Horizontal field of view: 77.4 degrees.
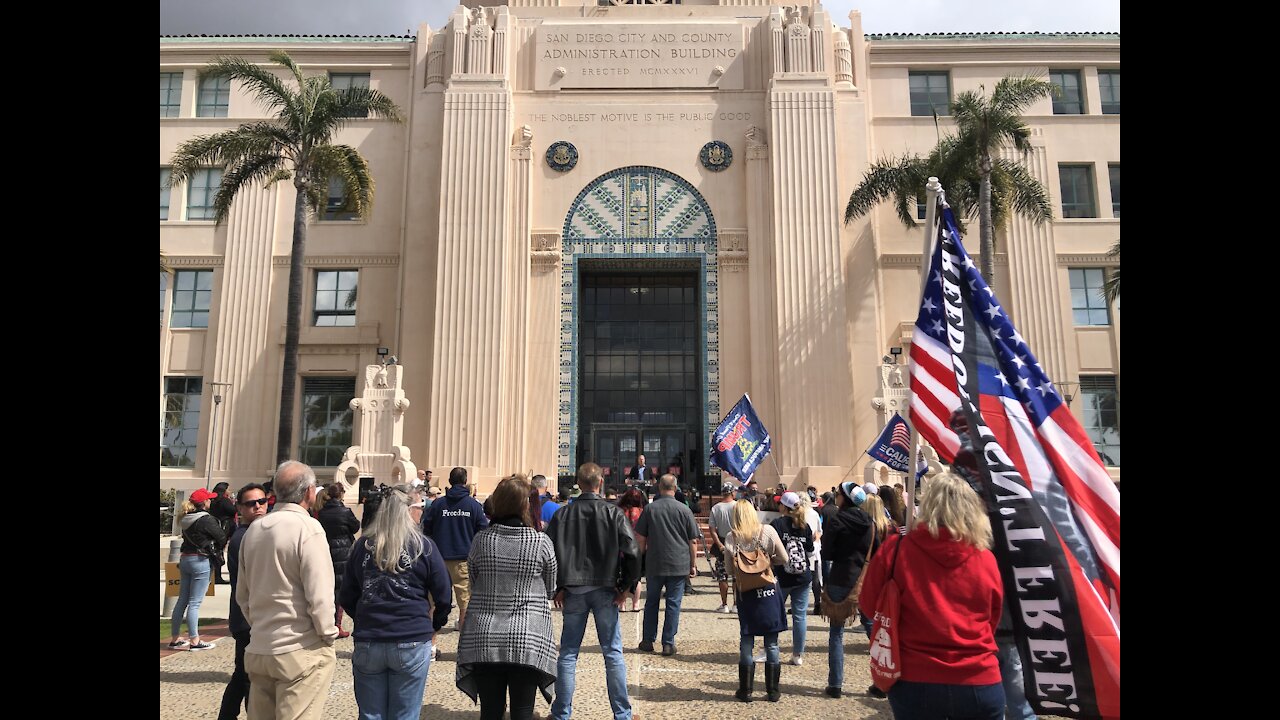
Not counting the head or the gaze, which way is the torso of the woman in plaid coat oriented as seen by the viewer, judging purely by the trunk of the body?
away from the camera

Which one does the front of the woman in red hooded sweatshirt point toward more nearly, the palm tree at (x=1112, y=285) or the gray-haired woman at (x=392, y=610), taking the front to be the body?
the palm tree

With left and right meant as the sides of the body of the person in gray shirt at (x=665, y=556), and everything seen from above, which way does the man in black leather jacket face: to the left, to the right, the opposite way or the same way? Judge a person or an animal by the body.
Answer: the same way

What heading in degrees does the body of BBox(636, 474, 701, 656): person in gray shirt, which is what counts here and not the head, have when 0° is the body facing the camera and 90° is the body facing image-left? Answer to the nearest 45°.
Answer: approximately 180°

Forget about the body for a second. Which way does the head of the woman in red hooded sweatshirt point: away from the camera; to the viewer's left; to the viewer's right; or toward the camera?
away from the camera

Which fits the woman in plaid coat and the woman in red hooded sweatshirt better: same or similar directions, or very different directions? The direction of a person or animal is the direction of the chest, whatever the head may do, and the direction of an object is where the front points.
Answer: same or similar directions

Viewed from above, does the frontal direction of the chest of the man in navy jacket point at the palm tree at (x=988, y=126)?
no

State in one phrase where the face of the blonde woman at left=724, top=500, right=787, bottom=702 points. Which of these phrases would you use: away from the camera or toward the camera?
away from the camera

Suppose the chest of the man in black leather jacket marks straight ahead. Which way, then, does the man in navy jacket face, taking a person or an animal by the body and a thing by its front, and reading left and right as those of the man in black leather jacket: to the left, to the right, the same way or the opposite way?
the same way

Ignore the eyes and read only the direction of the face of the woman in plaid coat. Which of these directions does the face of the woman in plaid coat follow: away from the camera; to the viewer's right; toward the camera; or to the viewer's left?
away from the camera

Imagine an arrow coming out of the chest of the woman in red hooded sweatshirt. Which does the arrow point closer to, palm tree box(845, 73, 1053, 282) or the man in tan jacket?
the palm tree

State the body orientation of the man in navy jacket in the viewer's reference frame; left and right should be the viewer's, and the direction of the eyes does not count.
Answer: facing away from the viewer

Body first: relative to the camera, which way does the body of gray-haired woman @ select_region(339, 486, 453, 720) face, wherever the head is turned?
away from the camera

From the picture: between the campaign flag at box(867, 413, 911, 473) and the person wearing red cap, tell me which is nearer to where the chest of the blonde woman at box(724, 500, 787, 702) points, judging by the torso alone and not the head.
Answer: the campaign flag

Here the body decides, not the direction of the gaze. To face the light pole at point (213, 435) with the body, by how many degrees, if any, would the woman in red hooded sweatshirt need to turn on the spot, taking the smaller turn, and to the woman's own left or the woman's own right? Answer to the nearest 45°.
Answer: approximately 45° to the woman's own left

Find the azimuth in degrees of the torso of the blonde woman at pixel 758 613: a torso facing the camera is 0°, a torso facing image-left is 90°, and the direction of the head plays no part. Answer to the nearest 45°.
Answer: approximately 180°

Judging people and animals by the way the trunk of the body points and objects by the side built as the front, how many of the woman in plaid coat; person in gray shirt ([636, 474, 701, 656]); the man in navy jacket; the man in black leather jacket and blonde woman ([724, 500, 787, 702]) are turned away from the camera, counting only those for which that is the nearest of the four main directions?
5

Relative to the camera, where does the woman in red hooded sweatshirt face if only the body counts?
away from the camera

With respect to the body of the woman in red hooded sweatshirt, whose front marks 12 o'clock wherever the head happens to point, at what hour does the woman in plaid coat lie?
The woman in plaid coat is roughly at 9 o'clock from the woman in red hooded sweatshirt.

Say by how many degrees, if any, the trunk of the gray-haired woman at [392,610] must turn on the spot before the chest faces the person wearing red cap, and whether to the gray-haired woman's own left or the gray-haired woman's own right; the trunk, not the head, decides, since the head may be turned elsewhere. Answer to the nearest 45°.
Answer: approximately 45° to the gray-haired woman's own left

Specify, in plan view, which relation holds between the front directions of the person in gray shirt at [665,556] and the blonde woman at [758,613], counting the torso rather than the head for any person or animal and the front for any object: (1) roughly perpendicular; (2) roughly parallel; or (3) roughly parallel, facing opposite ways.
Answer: roughly parallel
